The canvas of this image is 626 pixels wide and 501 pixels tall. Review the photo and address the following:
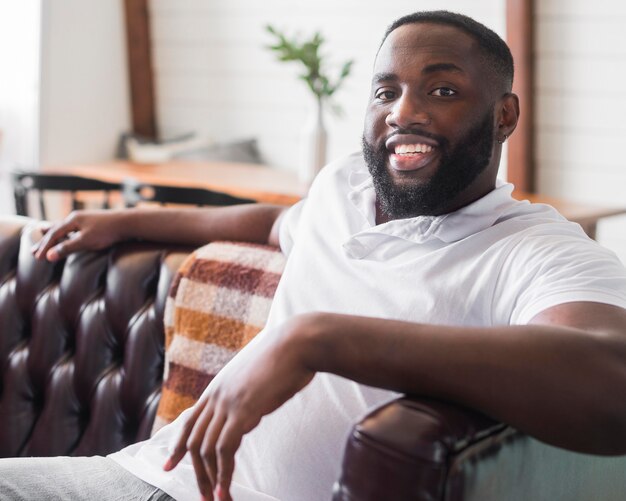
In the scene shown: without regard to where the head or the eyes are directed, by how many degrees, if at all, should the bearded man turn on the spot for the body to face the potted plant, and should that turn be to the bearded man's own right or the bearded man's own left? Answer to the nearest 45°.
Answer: approximately 135° to the bearded man's own right

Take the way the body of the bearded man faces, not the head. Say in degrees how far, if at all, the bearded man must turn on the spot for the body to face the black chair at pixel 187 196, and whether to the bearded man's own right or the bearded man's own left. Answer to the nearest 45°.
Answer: approximately 135° to the bearded man's own right

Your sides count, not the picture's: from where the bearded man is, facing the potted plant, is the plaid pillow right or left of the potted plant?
left

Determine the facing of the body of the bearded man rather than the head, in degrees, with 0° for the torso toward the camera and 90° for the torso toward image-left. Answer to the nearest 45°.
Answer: approximately 45°

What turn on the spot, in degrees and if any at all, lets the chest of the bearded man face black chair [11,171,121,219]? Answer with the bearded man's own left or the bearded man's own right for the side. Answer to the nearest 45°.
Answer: approximately 90° to the bearded man's own right

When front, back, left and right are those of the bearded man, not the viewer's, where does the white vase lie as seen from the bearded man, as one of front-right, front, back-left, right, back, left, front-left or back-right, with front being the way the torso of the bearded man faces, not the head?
back-right

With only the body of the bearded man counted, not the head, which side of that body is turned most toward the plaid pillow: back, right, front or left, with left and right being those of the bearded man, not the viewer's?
right

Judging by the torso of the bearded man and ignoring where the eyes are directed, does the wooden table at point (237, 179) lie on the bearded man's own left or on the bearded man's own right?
on the bearded man's own right
